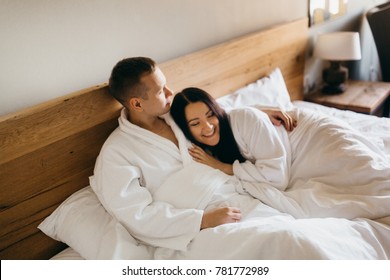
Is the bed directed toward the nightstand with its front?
no

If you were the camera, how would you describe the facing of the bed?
facing the viewer and to the right of the viewer

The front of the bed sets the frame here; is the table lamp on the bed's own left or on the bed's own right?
on the bed's own left
